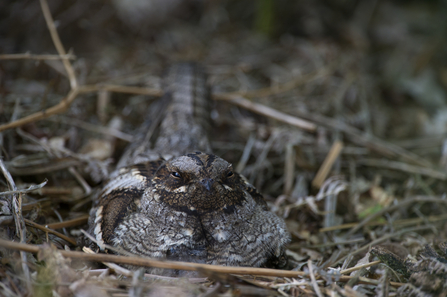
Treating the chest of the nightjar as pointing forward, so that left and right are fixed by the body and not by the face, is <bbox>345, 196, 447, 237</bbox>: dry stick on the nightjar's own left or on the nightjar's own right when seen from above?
on the nightjar's own left

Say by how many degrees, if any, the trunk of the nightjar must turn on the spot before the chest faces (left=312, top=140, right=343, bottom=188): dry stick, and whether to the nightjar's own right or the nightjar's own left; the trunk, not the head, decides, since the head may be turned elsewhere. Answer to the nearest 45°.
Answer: approximately 135° to the nightjar's own left

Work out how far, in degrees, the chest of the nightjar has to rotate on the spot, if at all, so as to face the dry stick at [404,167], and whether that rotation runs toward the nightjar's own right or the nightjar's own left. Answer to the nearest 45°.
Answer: approximately 135° to the nightjar's own left

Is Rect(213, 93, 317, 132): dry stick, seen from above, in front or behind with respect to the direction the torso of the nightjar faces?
behind

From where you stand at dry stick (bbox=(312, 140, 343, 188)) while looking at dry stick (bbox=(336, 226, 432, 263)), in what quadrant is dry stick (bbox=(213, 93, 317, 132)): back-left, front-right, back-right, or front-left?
back-right

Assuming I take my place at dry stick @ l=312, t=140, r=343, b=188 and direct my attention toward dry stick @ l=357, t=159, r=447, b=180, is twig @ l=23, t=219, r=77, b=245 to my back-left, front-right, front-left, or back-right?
back-right

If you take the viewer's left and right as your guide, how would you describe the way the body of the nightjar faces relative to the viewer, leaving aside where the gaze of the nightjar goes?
facing the viewer

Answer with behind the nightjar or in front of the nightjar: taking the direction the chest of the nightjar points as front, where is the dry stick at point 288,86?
behind
